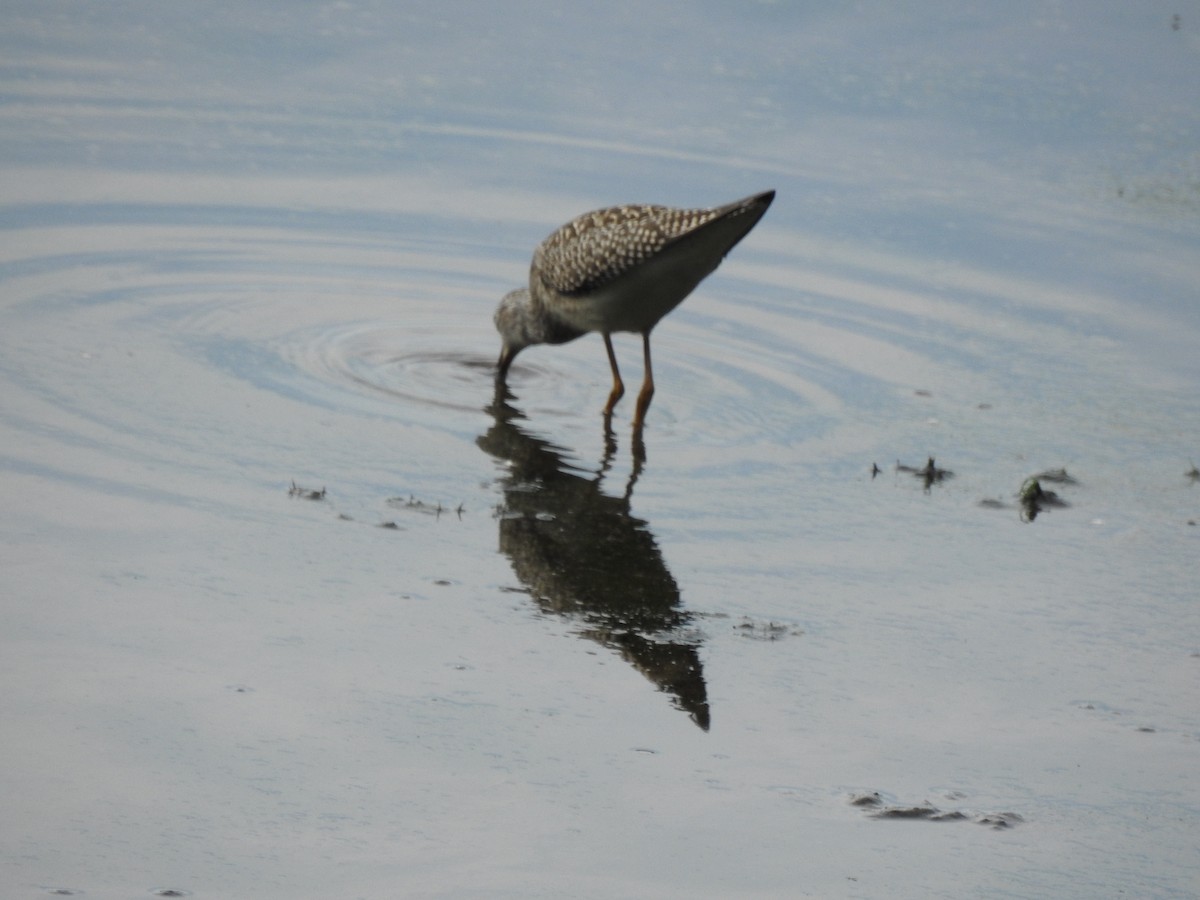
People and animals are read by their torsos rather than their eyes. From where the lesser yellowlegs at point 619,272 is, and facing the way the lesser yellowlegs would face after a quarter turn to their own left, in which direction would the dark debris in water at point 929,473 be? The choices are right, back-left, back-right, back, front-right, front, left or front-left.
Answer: front-left

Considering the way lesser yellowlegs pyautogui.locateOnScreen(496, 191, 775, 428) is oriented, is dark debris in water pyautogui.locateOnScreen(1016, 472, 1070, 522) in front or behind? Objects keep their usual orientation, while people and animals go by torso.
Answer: behind

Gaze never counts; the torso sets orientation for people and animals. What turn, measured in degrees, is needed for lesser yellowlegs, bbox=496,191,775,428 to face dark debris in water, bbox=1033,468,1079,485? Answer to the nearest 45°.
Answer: approximately 135° to its left

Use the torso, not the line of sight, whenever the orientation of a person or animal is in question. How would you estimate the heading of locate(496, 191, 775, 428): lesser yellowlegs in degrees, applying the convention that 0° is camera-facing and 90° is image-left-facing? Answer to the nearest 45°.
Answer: approximately 90°

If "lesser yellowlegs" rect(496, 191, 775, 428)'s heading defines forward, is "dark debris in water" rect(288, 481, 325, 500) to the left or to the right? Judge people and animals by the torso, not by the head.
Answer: on its left

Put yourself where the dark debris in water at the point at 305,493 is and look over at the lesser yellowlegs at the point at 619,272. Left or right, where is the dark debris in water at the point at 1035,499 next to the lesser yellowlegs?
right

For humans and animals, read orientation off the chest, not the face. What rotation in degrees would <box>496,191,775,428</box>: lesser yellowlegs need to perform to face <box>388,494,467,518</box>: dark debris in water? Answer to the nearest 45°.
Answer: approximately 90° to its left

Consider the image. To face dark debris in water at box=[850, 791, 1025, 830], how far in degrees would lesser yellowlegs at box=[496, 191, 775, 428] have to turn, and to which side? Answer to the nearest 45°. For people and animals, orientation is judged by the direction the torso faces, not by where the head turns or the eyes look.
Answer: approximately 90° to its left

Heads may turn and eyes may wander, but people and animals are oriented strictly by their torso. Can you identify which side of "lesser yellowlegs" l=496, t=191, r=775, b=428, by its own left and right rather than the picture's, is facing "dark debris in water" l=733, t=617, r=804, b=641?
left
